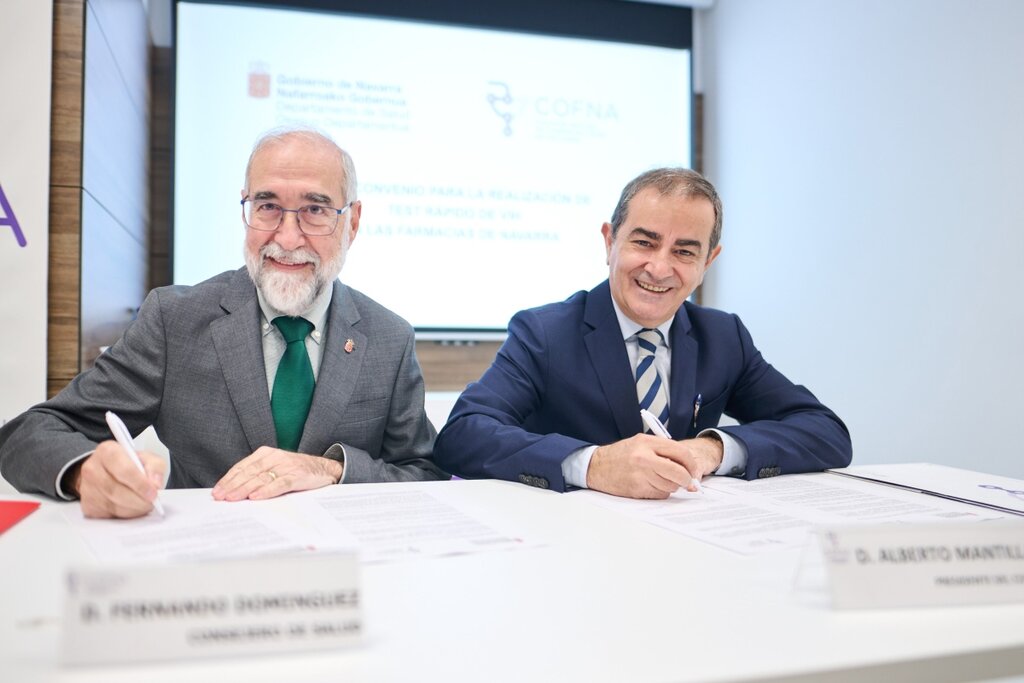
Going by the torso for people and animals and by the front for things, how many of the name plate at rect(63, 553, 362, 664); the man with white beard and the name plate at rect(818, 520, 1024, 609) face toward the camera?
3

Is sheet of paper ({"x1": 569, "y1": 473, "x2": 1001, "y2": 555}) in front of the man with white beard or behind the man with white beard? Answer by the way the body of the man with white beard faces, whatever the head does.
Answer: in front

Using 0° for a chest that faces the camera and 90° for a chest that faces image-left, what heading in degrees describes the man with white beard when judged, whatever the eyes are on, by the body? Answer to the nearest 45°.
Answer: approximately 0°

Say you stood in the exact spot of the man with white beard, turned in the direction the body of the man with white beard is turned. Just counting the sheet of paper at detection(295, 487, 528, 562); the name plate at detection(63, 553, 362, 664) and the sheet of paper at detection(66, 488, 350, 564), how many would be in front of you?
3

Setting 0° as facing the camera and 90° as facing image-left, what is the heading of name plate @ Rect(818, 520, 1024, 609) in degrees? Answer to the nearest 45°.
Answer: approximately 0°

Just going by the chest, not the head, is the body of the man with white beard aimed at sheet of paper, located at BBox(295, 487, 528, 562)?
yes

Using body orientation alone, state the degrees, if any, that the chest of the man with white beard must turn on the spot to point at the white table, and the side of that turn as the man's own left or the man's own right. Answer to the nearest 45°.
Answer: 0° — they already face it

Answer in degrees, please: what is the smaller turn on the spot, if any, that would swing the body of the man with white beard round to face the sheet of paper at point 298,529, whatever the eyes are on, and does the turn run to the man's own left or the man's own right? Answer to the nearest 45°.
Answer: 0° — they already face it
